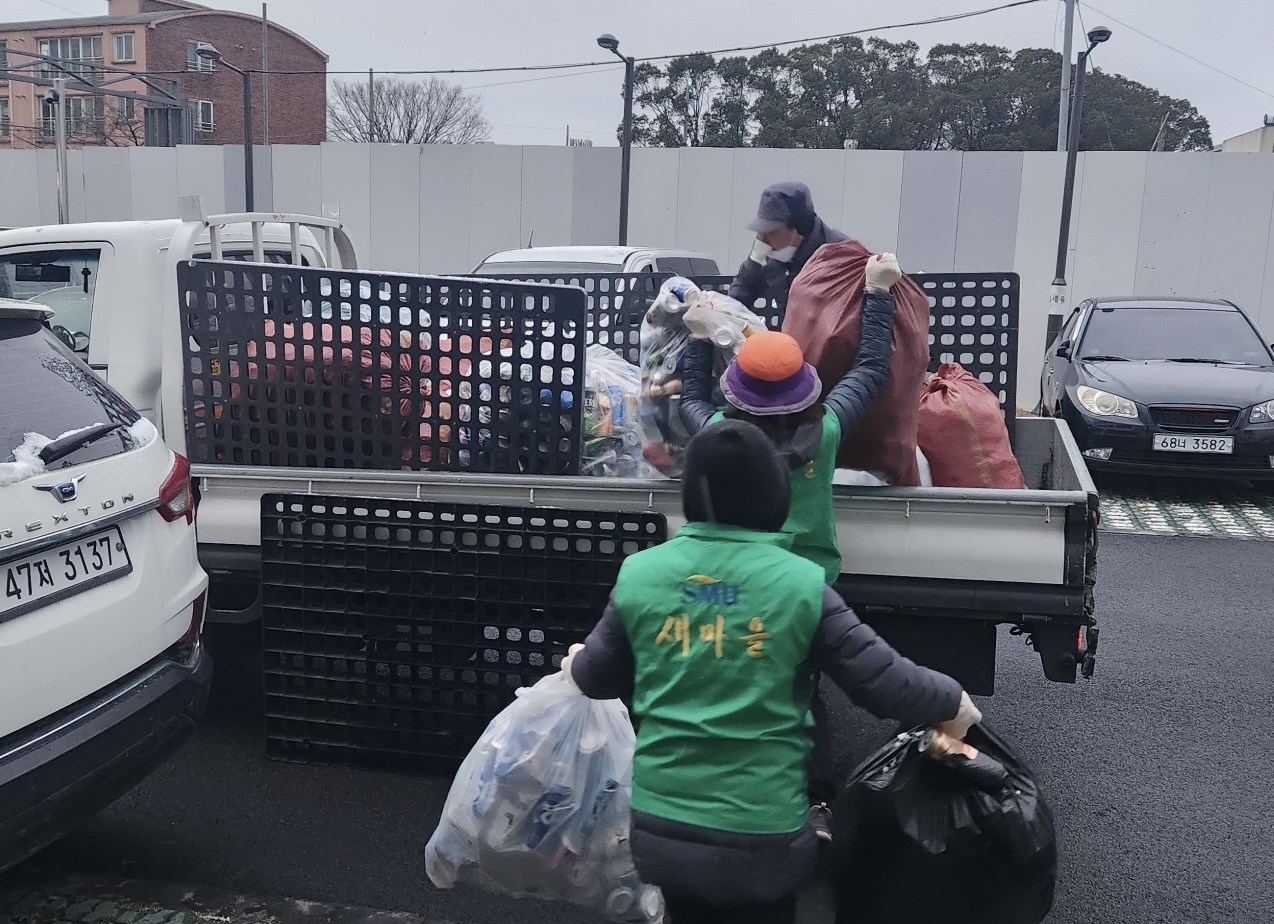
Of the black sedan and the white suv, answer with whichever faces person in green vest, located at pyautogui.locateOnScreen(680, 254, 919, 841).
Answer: the black sedan

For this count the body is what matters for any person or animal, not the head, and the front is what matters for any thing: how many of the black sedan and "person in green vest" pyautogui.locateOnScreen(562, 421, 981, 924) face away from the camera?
1

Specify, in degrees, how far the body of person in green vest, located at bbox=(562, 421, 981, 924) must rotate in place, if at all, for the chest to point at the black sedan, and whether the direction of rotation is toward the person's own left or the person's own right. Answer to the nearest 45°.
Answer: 0° — they already face it

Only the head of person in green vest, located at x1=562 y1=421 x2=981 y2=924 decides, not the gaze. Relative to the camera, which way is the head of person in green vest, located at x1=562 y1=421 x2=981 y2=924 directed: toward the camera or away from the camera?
away from the camera

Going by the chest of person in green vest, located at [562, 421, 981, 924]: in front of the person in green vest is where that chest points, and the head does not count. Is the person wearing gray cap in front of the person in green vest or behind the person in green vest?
in front

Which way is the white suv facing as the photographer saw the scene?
facing away from the viewer and to the left of the viewer

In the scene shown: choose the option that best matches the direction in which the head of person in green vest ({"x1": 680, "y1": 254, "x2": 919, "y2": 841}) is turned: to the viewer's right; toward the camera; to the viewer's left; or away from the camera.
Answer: away from the camera

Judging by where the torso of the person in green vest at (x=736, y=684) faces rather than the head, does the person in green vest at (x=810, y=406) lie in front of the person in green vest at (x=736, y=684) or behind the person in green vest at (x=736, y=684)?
in front

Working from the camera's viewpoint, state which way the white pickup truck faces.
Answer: facing to the left of the viewer

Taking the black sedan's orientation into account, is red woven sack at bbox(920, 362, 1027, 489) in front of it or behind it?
in front

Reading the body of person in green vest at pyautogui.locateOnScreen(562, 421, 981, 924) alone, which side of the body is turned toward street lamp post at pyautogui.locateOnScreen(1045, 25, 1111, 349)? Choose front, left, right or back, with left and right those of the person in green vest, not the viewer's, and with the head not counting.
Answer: front

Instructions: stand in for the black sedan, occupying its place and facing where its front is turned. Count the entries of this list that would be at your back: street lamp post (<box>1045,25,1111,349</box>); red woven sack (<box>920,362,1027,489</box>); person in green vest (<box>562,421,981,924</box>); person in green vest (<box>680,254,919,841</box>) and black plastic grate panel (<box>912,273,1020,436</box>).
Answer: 1

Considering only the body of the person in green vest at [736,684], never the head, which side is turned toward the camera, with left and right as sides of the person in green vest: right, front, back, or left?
back

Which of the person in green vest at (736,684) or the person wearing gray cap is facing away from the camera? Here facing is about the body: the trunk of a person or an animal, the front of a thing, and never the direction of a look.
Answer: the person in green vest

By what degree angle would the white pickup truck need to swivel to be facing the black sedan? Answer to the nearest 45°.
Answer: approximately 135° to its right

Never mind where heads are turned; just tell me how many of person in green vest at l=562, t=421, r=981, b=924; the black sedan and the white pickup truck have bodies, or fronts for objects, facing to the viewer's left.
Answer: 1

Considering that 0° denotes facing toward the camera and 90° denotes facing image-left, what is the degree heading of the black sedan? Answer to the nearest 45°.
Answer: approximately 0°
